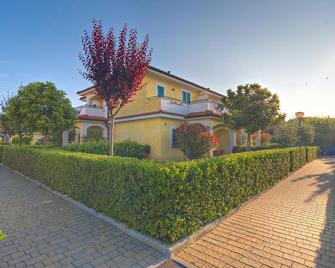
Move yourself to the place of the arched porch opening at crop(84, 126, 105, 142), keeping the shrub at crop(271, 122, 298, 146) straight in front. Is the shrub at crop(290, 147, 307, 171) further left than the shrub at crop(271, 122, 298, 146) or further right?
right
